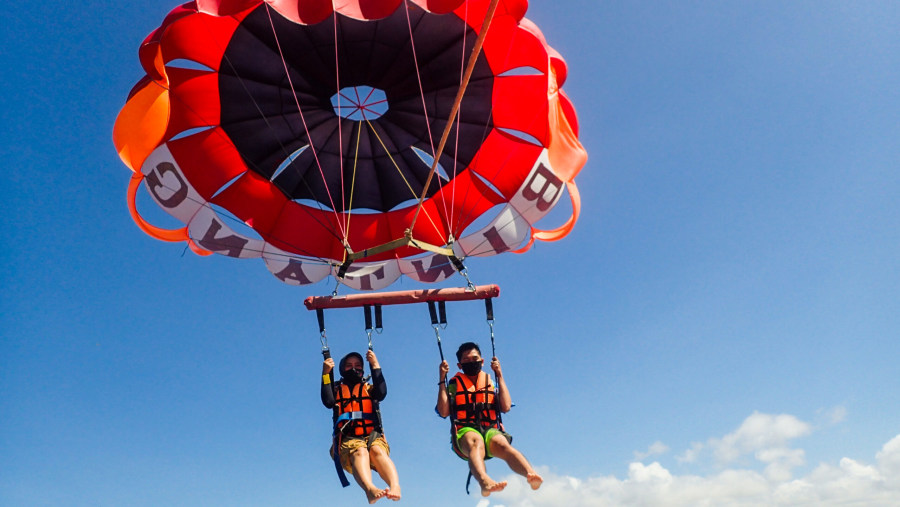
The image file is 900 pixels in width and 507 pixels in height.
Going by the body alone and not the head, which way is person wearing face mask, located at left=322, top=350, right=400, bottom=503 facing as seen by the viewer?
toward the camera

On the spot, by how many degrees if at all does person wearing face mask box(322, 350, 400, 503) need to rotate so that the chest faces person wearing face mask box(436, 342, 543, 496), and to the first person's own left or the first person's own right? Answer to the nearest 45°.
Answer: approximately 90° to the first person's own left
